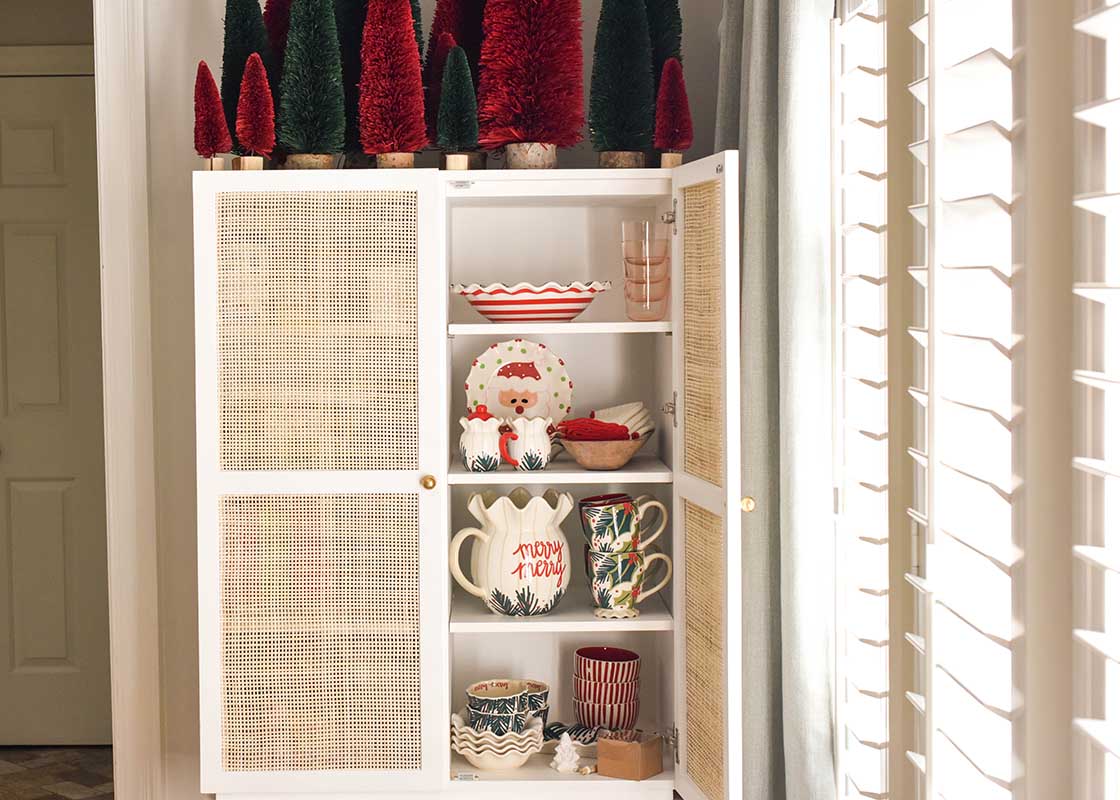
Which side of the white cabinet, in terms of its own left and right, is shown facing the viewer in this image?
front

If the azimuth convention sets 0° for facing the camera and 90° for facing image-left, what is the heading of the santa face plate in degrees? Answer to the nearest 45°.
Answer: approximately 0°

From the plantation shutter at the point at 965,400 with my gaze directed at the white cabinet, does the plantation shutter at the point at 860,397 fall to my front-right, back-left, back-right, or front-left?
front-right
